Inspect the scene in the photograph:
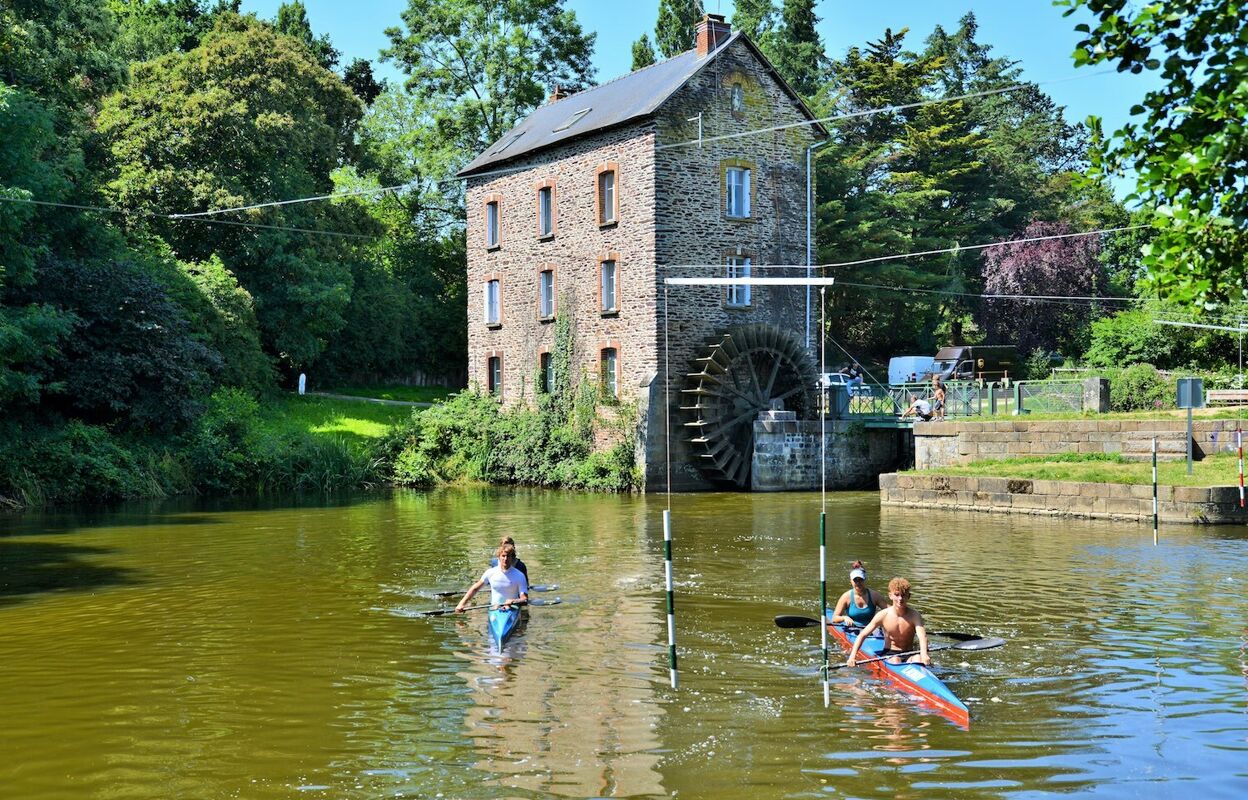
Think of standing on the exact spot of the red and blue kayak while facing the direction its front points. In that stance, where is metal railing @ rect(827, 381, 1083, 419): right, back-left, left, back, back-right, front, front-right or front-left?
back-left

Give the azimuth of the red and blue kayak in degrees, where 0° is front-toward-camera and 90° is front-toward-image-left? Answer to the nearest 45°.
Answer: approximately 315°

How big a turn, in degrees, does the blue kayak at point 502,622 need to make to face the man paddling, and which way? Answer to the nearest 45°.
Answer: approximately 45° to its left

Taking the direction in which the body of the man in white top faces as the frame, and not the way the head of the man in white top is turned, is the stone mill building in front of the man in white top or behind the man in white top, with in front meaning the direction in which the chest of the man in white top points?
behind

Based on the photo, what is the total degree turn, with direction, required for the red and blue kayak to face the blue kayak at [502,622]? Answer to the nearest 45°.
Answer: approximately 180°

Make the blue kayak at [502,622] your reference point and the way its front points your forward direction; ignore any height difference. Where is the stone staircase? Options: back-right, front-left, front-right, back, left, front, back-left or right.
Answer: back-left

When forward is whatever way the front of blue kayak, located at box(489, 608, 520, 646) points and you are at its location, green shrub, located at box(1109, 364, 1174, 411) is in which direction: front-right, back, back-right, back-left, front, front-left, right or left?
back-left

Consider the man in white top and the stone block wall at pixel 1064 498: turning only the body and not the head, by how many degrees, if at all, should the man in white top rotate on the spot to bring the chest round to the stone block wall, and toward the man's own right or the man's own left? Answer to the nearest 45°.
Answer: approximately 135° to the man's own left

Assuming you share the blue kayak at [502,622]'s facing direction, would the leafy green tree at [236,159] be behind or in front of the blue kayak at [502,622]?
behind

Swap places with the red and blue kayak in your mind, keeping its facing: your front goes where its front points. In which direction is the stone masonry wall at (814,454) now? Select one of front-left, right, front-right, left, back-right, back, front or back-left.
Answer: back-left
